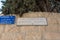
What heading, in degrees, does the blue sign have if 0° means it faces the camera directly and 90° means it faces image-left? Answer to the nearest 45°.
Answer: approximately 0°
